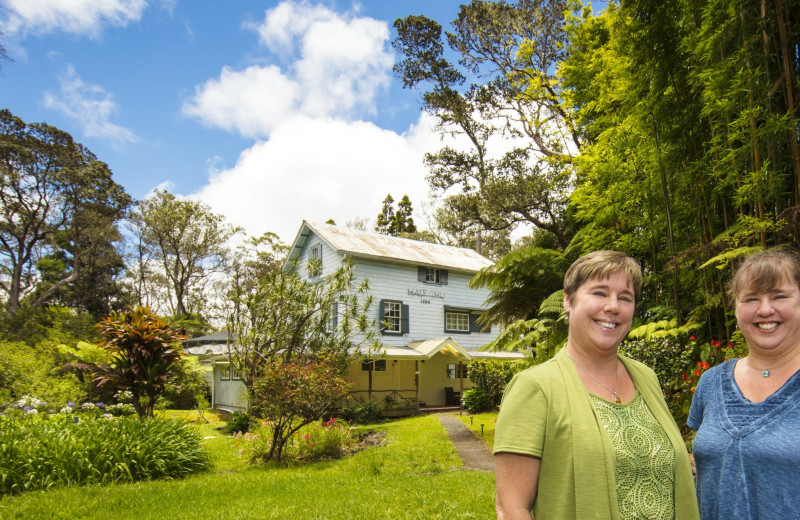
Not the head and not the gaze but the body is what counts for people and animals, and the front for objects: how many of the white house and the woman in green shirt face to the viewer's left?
0

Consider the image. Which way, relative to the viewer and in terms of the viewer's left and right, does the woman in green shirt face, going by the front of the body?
facing the viewer and to the right of the viewer

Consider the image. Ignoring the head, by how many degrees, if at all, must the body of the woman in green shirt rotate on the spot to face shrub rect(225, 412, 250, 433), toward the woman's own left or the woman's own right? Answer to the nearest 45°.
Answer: approximately 180°

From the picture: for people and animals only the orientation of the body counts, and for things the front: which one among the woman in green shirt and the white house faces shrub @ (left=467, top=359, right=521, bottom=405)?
the white house

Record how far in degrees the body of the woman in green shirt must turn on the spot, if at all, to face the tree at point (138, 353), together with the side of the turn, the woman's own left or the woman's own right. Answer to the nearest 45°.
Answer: approximately 180°

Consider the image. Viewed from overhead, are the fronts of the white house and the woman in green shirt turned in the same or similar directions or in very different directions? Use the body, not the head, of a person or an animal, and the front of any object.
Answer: same or similar directions

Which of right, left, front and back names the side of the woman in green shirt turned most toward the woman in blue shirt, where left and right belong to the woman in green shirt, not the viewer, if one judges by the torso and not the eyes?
left

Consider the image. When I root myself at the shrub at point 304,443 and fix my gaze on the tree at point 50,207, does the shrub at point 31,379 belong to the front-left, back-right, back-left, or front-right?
front-left

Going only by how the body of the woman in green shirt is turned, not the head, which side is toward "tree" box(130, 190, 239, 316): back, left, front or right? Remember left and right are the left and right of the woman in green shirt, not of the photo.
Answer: back

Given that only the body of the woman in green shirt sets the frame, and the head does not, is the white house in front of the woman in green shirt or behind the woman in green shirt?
behind

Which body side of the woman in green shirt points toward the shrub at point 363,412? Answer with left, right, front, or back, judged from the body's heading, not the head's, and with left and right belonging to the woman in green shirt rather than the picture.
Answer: back
